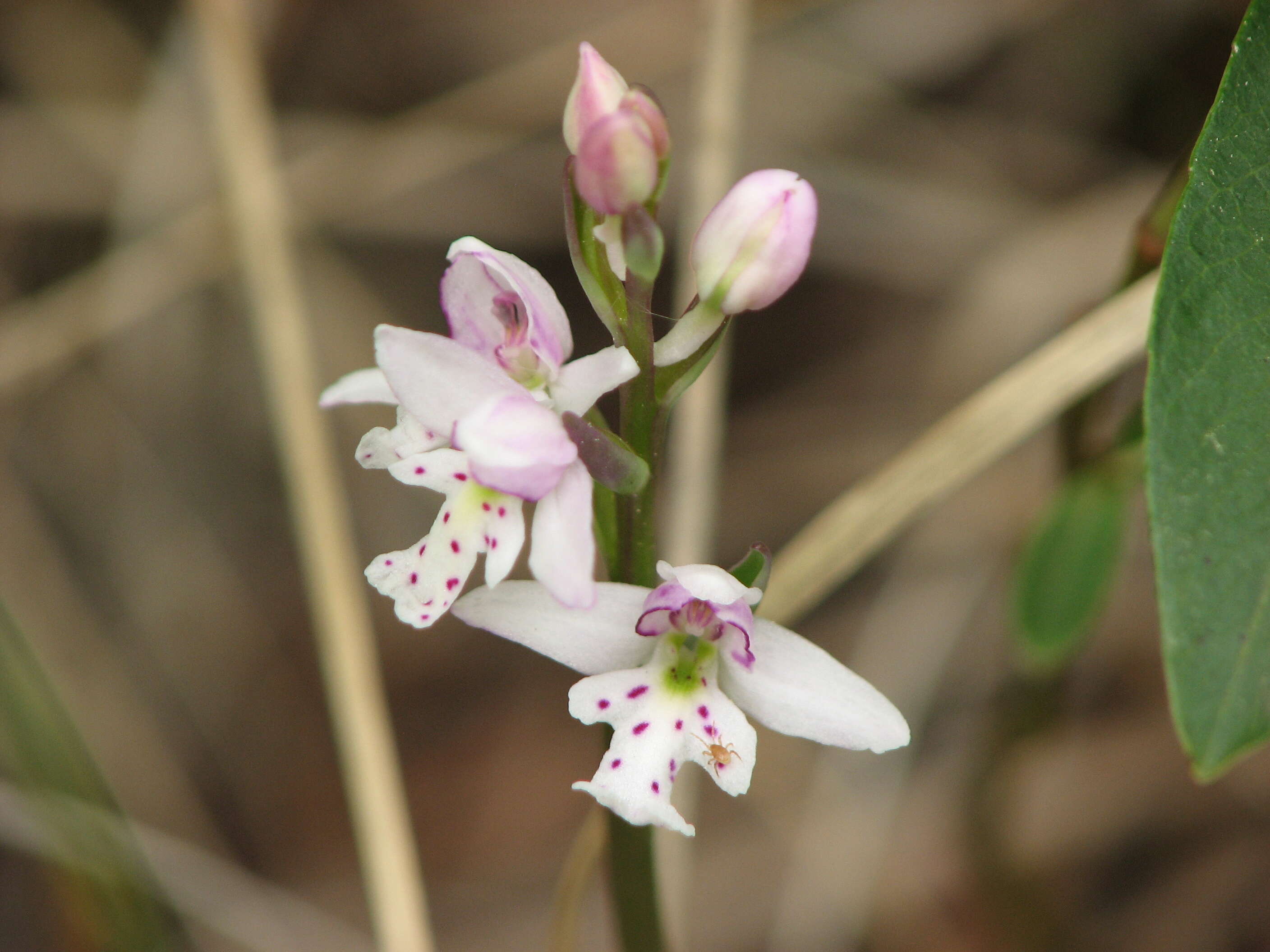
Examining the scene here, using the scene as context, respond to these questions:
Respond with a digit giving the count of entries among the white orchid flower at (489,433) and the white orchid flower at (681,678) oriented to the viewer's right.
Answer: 0

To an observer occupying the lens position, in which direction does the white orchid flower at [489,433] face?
facing the viewer and to the left of the viewer

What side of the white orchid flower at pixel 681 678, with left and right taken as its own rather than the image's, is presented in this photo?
front

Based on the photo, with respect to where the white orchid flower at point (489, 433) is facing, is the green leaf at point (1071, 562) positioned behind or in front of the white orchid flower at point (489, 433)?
behind

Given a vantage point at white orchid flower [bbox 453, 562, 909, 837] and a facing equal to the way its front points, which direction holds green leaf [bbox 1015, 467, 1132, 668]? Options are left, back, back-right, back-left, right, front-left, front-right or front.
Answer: back-left
